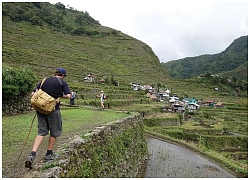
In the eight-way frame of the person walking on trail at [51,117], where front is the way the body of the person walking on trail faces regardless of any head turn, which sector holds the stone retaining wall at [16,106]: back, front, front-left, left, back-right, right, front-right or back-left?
front-left

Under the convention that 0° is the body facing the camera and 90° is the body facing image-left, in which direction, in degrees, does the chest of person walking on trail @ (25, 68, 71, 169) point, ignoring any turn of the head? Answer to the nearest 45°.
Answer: approximately 225°

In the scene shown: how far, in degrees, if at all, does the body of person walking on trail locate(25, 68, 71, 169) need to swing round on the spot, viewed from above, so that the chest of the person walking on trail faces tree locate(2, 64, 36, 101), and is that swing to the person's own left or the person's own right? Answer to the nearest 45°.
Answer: approximately 45° to the person's own left
